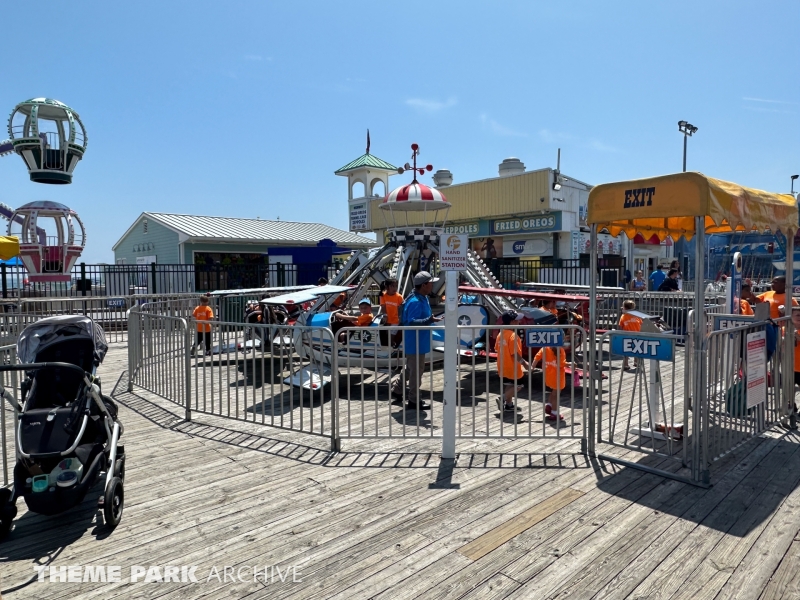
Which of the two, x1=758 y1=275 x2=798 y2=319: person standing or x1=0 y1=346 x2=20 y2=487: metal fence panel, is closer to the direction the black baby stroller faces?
the person standing

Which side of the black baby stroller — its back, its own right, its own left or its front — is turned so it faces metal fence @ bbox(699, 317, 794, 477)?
left

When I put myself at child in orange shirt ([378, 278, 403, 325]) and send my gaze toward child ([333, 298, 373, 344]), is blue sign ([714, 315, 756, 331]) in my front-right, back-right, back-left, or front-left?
back-left

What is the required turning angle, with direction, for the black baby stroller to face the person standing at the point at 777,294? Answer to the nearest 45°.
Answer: approximately 90° to its left
